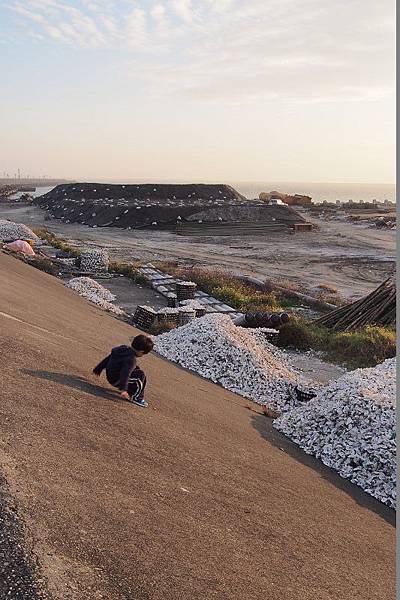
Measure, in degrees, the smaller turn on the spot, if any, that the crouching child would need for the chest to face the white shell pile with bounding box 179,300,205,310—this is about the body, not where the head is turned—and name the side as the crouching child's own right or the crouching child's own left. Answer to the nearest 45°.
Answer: approximately 90° to the crouching child's own left

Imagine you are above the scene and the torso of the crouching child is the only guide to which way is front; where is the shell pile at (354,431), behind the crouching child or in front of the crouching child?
in front

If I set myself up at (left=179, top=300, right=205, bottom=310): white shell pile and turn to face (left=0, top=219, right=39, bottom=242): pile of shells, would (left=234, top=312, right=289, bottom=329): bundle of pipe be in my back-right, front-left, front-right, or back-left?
back-right

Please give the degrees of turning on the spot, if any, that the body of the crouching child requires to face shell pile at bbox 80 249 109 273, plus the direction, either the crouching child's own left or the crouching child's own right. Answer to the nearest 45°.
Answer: approximately 90° to the crouching child's own left

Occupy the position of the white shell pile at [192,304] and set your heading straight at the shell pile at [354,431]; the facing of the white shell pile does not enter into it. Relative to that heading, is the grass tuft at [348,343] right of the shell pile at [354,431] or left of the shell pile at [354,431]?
left

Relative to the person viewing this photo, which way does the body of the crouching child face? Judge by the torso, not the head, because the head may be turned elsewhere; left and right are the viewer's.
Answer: facing to the right of the viewer
